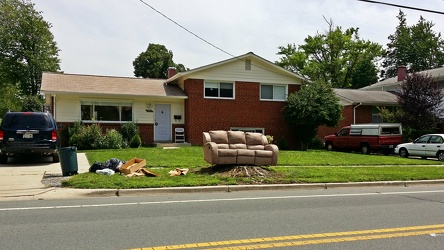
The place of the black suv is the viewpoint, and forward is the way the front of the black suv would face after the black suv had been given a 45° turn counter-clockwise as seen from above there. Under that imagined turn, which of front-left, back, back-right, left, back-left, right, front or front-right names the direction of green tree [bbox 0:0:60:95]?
front-right

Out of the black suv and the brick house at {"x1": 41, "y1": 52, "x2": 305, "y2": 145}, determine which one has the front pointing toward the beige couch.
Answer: the brick house

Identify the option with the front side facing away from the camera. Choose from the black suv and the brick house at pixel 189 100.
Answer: the black suv

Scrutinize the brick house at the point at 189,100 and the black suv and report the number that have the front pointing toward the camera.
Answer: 1

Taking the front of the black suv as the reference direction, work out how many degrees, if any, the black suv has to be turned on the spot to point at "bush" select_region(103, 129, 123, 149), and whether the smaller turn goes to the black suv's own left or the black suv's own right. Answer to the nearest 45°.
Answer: approximately 45° to the black suv's own right

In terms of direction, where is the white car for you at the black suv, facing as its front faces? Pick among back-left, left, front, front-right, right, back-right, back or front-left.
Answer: right

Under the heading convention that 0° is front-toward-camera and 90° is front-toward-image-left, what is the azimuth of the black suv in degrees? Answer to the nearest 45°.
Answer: approximately 180°

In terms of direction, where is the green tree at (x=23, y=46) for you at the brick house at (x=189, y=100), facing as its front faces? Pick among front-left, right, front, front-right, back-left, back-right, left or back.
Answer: back-right

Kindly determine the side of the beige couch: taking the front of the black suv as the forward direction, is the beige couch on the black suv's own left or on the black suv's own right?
on the black suv's own right

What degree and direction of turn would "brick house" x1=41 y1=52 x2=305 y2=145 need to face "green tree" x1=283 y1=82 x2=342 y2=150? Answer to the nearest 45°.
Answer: approximately 90° to its left

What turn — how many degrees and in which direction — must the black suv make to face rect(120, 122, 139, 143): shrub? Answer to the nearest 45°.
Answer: approximately 45° to its right

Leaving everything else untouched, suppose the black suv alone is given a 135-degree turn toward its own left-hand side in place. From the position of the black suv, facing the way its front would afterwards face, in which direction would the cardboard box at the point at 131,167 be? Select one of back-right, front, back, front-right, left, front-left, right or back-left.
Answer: left

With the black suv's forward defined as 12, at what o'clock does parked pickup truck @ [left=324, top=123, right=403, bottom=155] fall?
The parked pickup truck is roughly at 3 o'clock from the black suv.

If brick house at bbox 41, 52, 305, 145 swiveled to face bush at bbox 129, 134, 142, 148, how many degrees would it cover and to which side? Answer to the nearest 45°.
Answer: approximately 45° to its right

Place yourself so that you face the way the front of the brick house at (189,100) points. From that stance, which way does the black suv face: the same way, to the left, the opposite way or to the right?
the opposite way

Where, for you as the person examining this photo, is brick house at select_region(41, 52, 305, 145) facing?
facing the viewer

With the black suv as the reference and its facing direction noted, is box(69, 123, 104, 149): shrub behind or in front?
in front
